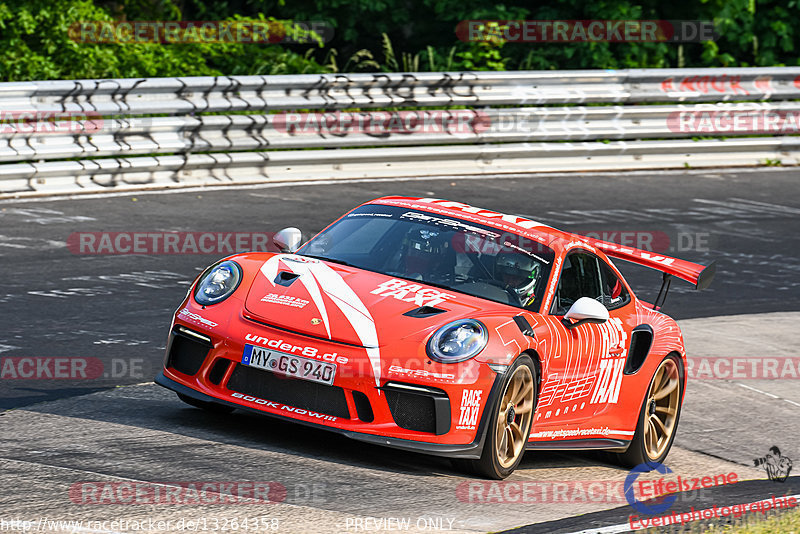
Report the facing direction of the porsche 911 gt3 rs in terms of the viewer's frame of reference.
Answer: facing the viewer and to the left of the viewer

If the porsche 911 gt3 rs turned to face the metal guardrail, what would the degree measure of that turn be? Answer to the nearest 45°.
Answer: approximately 135° to its right
